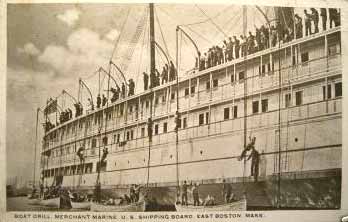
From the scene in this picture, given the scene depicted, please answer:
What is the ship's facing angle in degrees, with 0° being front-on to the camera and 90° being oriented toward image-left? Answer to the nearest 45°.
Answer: approximately 315°
